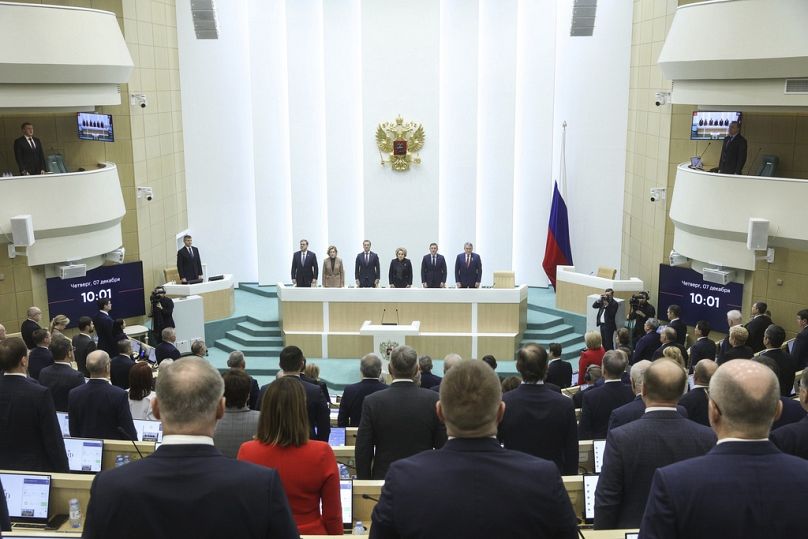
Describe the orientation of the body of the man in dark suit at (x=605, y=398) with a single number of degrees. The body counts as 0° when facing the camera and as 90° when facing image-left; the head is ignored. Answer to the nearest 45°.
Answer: approximately 180°

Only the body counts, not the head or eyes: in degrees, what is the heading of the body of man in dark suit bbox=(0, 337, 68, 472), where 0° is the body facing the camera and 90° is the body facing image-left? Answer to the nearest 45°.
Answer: approximately 225°

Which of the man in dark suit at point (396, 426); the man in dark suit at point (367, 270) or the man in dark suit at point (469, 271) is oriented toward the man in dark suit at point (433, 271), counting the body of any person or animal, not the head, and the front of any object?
the man in dark suit at point (396, 426)

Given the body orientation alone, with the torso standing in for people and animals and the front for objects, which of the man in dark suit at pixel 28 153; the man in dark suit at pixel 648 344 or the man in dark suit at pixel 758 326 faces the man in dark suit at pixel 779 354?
the man in dark suit at pixel 28 153

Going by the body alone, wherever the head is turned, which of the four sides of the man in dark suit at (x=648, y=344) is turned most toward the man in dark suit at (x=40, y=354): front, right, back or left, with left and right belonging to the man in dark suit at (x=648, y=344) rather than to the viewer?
left

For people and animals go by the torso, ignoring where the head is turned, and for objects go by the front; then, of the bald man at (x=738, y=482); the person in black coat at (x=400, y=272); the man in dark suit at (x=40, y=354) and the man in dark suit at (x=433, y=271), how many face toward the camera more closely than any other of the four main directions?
2

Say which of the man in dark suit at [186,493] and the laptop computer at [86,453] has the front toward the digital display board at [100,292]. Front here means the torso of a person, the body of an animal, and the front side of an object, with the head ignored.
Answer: the man in dark suit

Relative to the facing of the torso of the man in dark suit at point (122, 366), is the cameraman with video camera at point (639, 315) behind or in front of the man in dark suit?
in front

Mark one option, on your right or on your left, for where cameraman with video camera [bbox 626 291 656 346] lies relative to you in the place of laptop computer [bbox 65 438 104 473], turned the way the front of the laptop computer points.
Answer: on your left

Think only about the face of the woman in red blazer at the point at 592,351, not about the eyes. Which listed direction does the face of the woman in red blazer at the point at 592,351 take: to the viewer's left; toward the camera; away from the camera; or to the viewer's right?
away from the camera

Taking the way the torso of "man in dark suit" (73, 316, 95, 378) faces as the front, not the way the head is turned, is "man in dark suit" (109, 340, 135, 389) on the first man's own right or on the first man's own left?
on the first man's own right

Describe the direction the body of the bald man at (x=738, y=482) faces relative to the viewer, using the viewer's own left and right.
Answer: facing away from the viewer

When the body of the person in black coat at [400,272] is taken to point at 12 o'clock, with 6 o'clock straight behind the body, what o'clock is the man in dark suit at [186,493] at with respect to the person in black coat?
The man in dark suit is roughly at 12 o'clock from the person in black coat.

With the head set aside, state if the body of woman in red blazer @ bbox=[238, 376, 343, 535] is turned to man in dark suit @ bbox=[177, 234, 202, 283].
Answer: yes

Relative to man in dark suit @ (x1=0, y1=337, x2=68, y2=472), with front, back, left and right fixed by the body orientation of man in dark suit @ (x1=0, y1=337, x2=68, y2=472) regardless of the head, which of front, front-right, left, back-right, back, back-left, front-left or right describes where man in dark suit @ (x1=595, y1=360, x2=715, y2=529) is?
right

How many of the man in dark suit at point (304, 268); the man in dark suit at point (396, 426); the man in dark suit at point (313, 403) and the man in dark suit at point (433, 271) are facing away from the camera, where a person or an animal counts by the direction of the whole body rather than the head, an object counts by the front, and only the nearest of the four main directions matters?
2

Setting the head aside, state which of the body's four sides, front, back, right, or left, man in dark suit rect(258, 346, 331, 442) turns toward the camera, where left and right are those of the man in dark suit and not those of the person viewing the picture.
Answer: back
